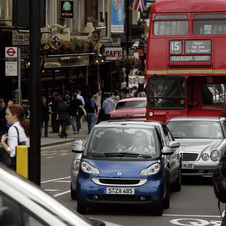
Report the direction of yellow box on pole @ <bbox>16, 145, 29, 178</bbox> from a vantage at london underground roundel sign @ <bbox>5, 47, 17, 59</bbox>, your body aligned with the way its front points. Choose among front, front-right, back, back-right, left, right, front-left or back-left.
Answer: front

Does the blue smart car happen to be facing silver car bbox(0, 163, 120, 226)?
yes

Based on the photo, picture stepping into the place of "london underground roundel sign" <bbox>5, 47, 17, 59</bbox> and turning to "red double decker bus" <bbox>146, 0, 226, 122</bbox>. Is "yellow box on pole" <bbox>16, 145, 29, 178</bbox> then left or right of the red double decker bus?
right

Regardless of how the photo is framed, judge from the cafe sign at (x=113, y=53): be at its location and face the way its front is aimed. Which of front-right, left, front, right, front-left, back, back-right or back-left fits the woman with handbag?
front

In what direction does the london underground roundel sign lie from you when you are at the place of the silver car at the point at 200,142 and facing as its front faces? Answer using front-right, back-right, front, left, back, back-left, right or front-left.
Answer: right

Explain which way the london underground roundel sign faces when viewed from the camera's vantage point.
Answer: facing the viewer
